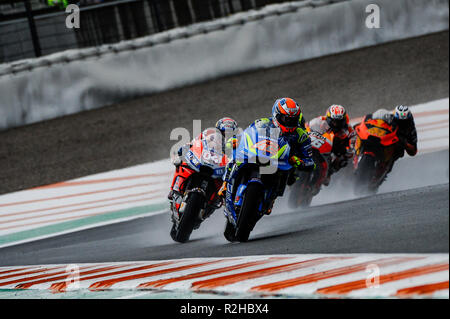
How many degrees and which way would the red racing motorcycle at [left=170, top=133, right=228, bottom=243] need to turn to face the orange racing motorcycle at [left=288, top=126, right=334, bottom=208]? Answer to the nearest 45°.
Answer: approximately 135° to its left

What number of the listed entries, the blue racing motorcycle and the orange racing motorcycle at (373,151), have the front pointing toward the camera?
2

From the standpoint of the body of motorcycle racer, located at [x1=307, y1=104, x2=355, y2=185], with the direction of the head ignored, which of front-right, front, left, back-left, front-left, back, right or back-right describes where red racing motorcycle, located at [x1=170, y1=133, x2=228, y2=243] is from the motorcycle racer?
front

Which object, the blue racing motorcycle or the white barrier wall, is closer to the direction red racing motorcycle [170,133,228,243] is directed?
the blue racing motorcycle

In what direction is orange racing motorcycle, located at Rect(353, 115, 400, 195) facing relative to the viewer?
toward the camera

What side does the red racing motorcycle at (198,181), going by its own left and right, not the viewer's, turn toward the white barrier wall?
back

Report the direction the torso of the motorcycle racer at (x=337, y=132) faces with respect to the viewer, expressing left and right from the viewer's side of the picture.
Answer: facing the viewer and to the left of the viewer

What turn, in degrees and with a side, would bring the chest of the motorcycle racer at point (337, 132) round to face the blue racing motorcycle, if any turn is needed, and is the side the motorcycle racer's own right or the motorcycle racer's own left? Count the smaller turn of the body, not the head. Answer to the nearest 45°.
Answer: approximately 45° to the motorcycle racer's own left

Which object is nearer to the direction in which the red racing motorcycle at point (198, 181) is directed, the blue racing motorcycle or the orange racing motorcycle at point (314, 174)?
the blue racing motorcycle

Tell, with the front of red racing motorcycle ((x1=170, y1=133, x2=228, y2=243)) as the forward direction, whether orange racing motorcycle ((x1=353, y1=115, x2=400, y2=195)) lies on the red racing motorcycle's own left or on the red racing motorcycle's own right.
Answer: on the red racing motorcycle's own left

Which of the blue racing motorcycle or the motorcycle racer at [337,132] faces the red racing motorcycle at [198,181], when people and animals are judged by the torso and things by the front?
the motorcycle racer

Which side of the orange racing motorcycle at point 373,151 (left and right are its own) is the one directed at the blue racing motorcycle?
front

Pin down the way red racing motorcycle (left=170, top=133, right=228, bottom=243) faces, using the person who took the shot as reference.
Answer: facing the viewer

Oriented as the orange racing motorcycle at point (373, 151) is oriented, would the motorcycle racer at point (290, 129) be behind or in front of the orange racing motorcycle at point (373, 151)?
in front
